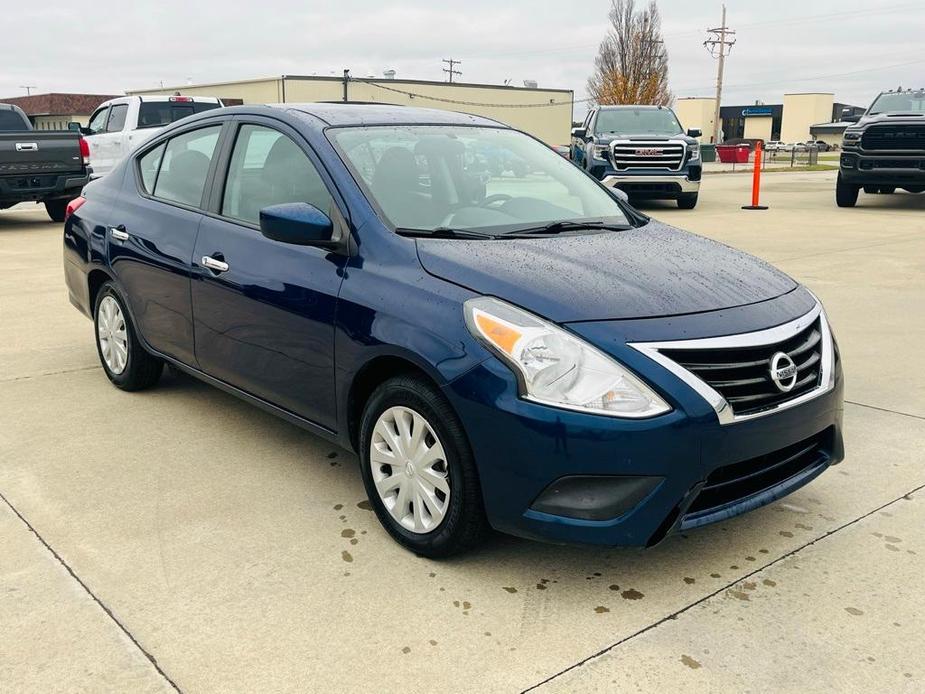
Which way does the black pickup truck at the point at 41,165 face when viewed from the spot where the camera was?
facing away from the viewer and to the left of the viewer

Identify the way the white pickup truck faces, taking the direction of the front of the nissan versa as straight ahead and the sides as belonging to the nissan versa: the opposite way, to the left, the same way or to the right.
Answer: the opposite way

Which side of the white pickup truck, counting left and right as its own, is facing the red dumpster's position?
right

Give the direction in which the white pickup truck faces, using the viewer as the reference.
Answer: facing away from the viewer and to the left of the viewer

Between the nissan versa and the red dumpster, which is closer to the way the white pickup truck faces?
the red dumpster

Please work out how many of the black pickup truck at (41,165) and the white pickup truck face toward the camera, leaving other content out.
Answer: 0

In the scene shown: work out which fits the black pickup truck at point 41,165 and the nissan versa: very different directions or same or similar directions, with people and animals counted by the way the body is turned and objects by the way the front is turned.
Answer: very different directions

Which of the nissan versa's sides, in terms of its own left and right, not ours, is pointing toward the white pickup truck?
back

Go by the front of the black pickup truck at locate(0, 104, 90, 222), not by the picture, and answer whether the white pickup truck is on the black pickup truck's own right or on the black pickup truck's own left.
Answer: on the black pickup truck's own right

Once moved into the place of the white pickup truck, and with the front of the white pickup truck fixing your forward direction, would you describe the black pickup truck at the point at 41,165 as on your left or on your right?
on your left
